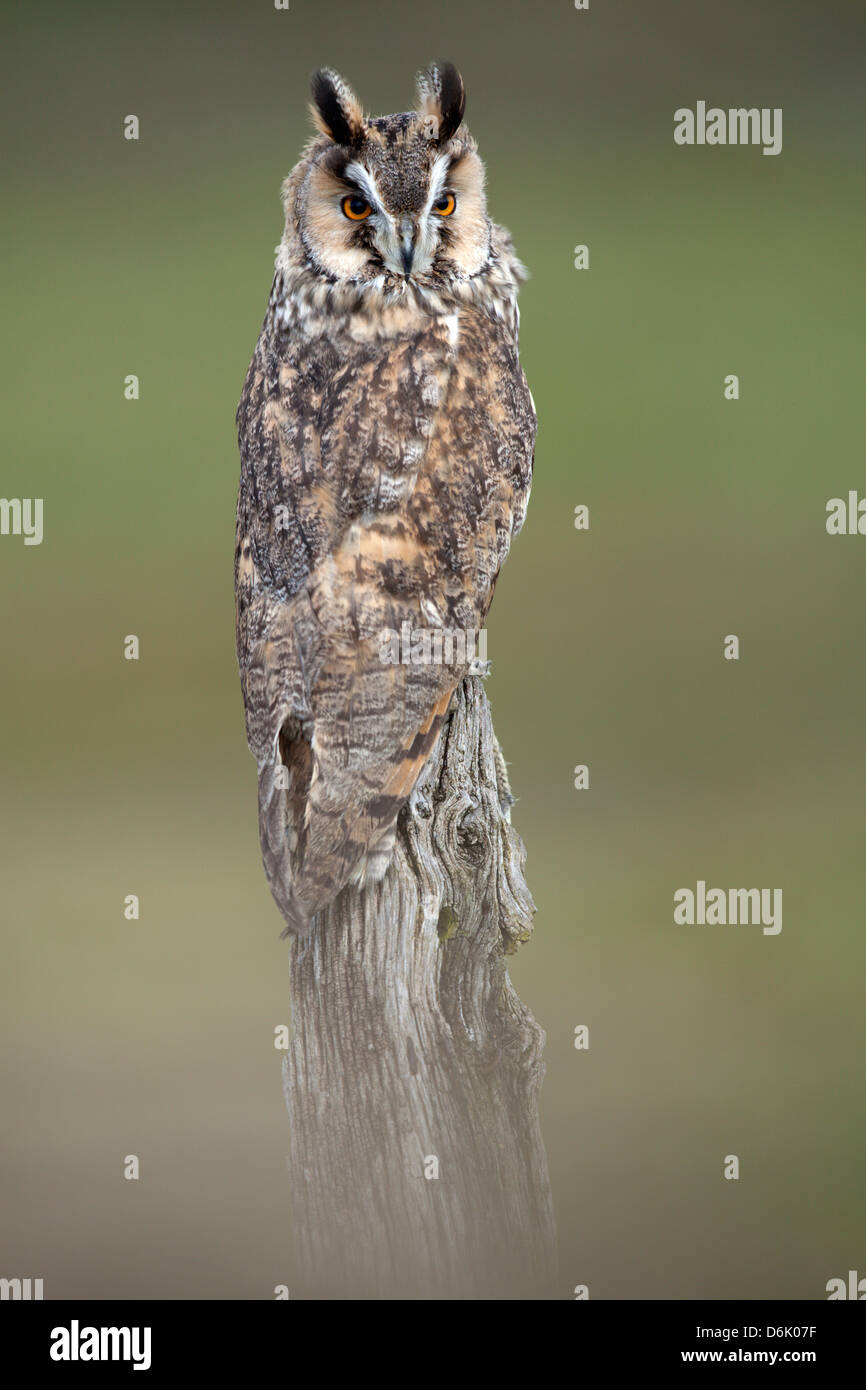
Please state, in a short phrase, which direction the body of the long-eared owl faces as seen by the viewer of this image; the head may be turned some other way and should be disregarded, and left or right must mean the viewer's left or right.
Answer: facing away from the viewer and to the right of the viewer
